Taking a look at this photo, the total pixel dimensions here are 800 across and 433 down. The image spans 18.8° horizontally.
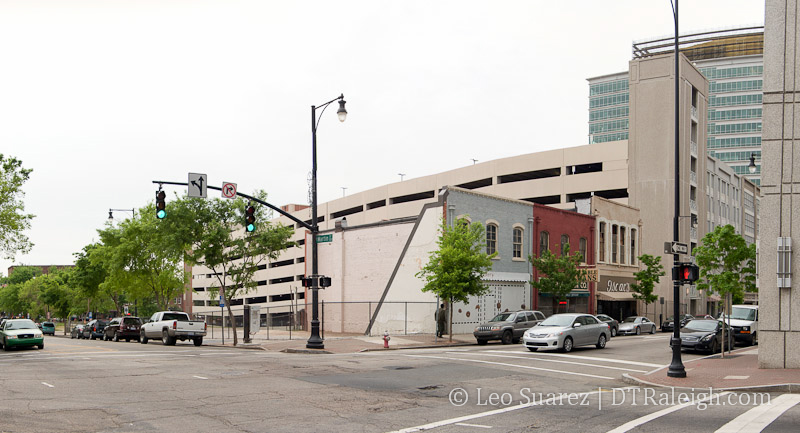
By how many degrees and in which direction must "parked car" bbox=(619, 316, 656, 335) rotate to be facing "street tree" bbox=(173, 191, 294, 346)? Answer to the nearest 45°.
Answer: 0° — it already faces it

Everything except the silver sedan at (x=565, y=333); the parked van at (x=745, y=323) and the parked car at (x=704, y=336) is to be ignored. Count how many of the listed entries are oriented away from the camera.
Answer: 0

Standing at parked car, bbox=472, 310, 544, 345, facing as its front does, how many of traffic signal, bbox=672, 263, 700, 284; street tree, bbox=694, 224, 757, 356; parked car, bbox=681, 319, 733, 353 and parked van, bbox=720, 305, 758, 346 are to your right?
0

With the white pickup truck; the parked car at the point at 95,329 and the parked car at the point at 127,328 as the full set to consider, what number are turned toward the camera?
0

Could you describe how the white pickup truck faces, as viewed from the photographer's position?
facing away from the viewer and to the left of the viewer

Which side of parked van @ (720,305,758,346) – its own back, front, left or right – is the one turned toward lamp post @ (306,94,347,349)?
front

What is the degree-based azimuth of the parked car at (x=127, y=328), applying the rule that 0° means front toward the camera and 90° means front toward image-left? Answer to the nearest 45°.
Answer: approximately 135°

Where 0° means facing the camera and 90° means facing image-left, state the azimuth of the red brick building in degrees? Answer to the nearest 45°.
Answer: approximately 315°

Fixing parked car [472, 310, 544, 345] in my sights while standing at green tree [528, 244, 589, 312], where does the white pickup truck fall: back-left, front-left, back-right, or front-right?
front-right

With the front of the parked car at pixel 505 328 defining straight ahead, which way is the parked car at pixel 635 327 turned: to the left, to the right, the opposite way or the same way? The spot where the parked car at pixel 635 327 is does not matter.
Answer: the same way

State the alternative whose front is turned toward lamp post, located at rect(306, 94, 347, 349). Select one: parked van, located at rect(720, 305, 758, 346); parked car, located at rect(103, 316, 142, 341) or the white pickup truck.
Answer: parked van, located at rect(720, 305, 758, 346)
